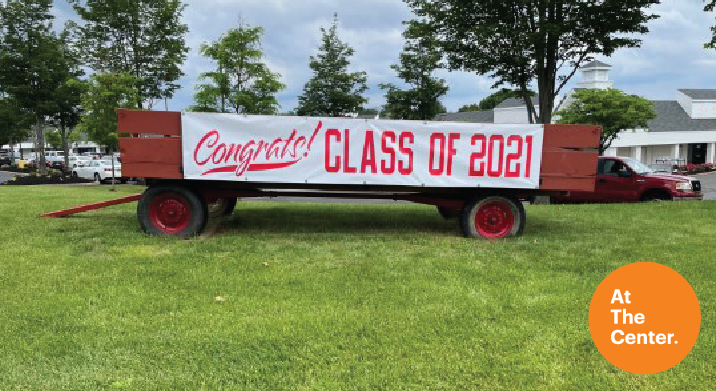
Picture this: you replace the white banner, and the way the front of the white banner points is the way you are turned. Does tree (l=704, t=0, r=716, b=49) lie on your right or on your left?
on your left

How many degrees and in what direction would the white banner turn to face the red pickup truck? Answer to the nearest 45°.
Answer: approximately 135° to its left

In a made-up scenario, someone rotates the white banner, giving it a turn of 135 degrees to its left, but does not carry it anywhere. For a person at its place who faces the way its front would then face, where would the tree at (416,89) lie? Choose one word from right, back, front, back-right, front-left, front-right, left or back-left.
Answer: front-left

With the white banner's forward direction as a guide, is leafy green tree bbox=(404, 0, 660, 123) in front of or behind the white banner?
behind

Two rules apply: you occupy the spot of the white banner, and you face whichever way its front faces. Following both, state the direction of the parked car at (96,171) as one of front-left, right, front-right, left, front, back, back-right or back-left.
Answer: back-right

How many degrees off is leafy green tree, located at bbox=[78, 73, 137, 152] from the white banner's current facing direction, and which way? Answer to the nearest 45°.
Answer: approximately 135° to its right

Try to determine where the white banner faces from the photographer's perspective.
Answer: facing the viewer

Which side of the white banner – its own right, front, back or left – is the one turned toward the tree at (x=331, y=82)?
back

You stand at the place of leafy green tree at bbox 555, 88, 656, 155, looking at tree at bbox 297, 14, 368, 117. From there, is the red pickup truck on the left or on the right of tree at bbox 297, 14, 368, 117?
left

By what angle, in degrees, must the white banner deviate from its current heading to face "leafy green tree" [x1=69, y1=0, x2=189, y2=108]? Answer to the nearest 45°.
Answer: approximately 135° to its right

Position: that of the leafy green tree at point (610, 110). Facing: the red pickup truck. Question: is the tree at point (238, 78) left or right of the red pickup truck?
right

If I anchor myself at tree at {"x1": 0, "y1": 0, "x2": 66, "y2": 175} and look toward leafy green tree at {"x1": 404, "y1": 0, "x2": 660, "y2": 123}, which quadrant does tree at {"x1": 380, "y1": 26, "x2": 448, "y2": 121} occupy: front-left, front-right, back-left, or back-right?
front-left
